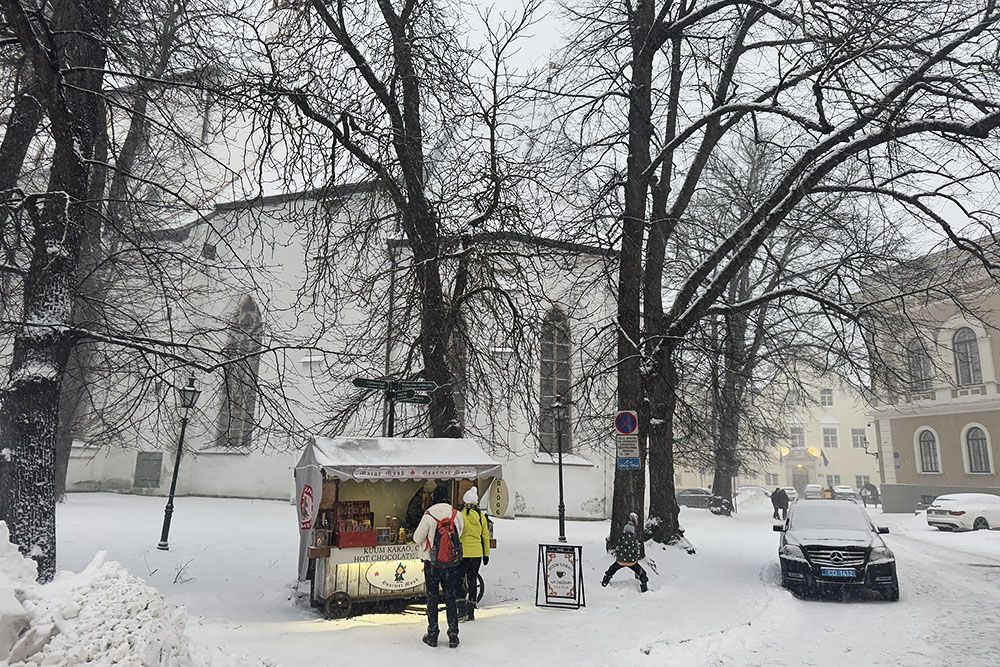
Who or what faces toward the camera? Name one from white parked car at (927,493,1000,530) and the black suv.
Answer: the black suv

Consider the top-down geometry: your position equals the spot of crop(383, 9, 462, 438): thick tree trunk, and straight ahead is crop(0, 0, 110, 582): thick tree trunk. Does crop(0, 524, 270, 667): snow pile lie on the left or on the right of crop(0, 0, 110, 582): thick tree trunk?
left

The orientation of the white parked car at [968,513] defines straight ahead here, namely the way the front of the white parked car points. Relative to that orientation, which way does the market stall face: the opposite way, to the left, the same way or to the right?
to the right

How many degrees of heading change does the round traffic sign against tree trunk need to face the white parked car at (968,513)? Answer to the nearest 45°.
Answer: approximately 135° to its left

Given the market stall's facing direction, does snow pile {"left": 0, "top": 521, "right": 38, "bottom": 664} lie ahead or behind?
ahead

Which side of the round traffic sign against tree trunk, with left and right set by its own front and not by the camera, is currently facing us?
front

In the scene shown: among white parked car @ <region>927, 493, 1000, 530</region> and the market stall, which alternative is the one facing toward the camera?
the market stall

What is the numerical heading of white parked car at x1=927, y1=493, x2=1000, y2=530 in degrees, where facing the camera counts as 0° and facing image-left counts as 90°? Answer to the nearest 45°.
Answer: approximately 225°

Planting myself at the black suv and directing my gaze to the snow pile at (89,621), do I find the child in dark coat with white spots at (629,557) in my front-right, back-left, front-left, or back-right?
front-right

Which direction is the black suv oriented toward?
toward the camera

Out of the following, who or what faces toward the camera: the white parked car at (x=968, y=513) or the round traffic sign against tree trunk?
the round traffic sign against tree trunk

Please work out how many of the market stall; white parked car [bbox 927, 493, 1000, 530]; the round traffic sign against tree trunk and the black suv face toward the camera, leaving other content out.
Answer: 3

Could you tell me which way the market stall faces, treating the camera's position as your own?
facing the viewer

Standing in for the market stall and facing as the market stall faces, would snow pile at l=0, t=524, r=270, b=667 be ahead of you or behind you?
ahead

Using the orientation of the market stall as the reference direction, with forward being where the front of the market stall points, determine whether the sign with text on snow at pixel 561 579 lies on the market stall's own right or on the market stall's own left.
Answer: on the market stall's own left

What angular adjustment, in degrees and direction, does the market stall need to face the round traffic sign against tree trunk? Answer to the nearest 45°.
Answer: approximately 90° to its left
